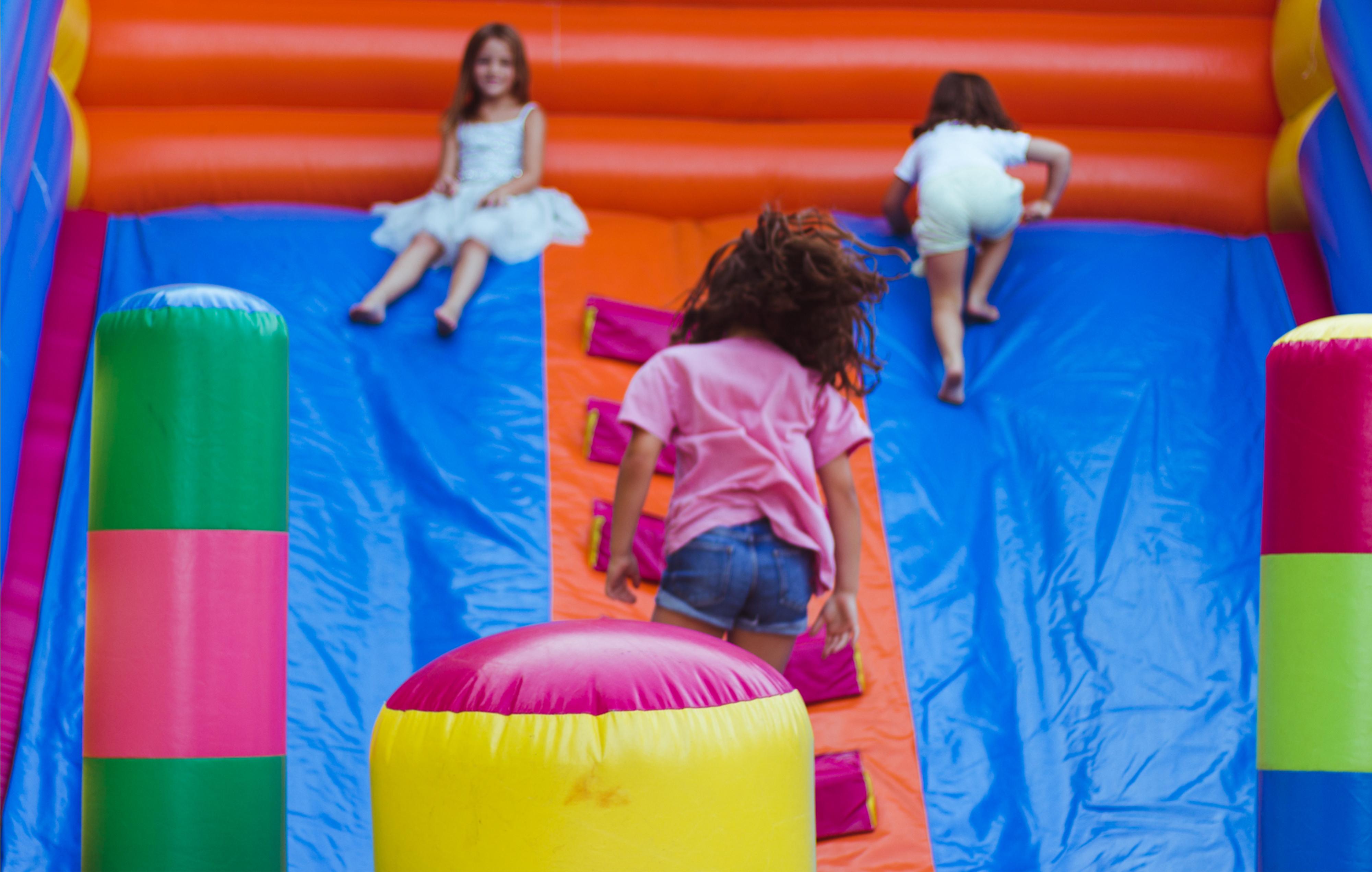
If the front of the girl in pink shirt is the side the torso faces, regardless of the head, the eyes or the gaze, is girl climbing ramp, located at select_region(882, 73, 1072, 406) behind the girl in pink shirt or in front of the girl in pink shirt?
in front

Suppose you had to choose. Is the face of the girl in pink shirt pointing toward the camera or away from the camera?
away from the camera

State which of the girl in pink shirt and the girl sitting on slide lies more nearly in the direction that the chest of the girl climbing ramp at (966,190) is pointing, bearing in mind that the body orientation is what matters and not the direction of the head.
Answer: the girl sitting on slide

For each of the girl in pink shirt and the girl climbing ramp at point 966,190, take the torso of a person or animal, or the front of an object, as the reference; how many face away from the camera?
2

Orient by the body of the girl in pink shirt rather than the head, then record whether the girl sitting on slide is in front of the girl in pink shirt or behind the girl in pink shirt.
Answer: in front

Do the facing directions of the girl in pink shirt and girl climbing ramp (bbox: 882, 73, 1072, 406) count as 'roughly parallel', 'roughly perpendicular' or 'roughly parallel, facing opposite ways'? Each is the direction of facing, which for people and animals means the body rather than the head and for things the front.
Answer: roughly parallel

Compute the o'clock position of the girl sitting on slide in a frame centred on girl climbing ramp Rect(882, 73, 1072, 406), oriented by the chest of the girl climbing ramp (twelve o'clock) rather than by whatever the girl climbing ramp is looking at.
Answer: The girl sitting on slide is roughly at 9 o'clock from the girl climbing ramp.

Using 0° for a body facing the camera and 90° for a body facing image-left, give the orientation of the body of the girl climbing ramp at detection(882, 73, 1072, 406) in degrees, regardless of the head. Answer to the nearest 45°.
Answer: approximately 180°

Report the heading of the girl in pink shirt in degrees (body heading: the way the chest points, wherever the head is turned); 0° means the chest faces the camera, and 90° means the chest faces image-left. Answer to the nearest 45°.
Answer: approximately 180°

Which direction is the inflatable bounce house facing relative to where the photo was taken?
toward the camera

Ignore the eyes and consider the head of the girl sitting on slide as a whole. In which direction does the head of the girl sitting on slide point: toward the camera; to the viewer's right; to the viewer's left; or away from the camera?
toward the camera

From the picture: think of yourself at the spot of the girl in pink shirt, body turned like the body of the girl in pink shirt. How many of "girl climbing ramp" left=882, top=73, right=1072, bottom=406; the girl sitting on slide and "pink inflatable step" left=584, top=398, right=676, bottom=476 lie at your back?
0
